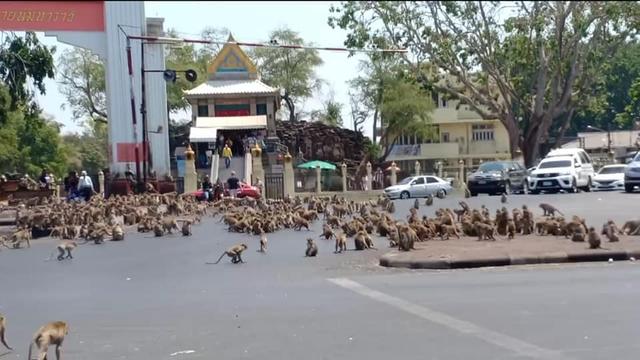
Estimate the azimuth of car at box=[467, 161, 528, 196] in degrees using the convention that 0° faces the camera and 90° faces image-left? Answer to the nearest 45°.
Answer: approximately 45°

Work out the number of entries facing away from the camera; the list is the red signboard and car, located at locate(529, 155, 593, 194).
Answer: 0

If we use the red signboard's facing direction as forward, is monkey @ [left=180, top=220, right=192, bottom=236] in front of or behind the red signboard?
in front

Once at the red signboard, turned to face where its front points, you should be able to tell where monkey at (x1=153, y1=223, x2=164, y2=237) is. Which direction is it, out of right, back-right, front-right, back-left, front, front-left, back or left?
front

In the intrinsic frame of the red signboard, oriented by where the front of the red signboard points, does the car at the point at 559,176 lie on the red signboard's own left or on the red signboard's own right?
on the red signboard's own left

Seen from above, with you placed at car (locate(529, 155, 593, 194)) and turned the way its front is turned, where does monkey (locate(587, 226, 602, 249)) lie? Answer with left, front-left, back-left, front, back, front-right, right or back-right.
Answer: front-left

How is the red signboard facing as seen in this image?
toward the camera

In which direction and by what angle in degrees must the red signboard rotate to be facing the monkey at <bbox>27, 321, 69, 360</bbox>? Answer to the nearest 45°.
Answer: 0° — it already faces it

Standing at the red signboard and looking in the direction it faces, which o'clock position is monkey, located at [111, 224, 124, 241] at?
The monkey is roughly at 12 o'clock from the red signboard.
